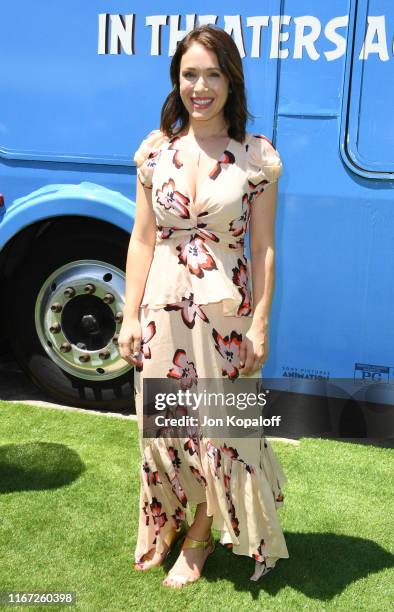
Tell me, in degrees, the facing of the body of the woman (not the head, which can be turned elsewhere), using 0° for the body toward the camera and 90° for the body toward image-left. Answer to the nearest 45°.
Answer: approximately 0°

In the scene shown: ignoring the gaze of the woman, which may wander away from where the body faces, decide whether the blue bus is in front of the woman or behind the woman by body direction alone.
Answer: behind
